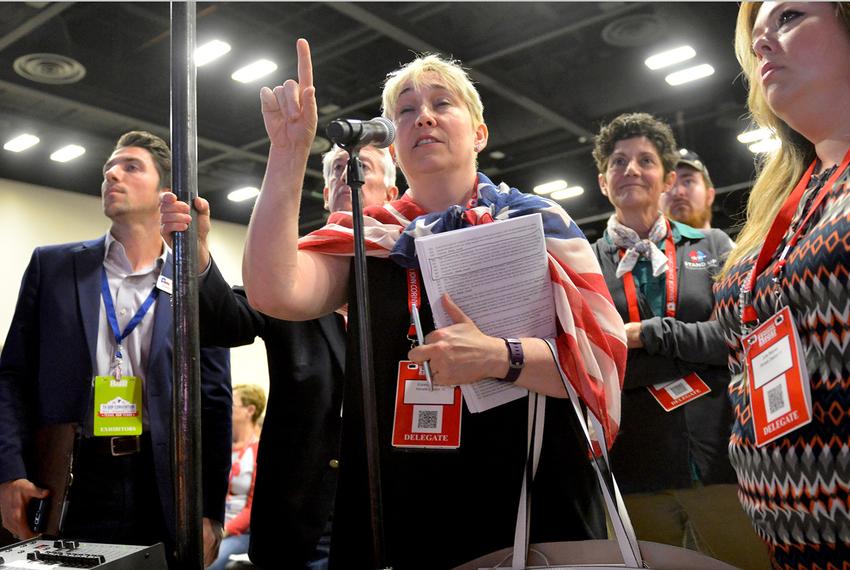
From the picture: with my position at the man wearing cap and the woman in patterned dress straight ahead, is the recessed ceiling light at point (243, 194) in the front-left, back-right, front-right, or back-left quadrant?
back-right

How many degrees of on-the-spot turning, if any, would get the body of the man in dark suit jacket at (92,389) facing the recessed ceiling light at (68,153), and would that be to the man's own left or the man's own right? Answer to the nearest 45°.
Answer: approximately 180°

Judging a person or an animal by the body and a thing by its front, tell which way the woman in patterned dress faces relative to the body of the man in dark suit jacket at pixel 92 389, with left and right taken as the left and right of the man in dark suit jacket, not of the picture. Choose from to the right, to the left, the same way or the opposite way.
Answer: to the right

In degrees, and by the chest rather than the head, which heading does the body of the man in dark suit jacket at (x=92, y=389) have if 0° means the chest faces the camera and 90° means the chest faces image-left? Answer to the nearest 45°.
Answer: approximately 0°

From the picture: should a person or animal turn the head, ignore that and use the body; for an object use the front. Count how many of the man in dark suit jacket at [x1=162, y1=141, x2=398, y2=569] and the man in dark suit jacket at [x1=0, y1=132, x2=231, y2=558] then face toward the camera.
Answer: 2

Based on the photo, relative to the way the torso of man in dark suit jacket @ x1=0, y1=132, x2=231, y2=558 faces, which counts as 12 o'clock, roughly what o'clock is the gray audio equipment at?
The gray audio equipment is roughly at 12 o'clock from the man in dark suit jacket.

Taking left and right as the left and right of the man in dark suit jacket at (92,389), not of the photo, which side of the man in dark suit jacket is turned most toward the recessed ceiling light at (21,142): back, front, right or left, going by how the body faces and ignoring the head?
back

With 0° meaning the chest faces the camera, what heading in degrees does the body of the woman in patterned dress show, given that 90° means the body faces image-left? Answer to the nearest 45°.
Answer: approximately 45°
